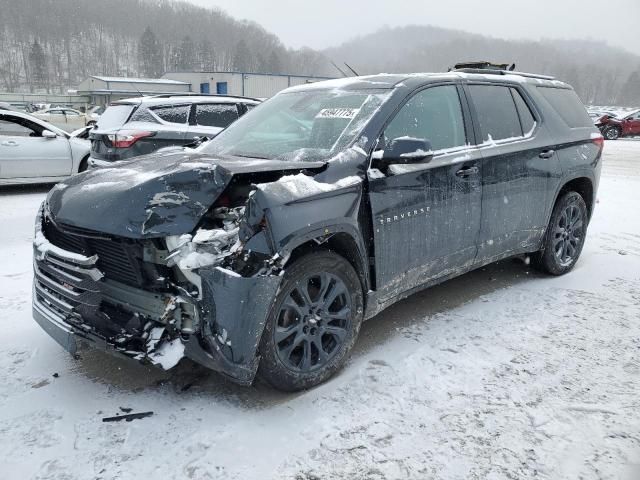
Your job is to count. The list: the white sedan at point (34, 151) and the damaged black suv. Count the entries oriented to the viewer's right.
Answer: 1

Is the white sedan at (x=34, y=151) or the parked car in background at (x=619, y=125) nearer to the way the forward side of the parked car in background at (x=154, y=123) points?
the parked car in background

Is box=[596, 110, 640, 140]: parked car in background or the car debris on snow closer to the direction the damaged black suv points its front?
the car debris on snow

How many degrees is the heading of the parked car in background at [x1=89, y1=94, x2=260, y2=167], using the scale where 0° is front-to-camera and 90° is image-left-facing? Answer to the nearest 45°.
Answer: approximately 225°

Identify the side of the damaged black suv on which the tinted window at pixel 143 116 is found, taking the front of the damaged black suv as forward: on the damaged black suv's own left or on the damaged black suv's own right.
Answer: on the damaged black suv's own right

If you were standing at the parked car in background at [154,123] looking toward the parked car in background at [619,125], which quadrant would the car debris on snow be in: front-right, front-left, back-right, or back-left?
back-right

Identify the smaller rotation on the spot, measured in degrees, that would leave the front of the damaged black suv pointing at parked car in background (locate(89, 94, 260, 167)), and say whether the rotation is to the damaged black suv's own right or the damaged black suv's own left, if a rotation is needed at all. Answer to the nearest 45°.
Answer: approximately 90° to the damaged black suv's own right

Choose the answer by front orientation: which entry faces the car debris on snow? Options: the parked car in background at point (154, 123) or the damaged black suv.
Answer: the damaged black suv

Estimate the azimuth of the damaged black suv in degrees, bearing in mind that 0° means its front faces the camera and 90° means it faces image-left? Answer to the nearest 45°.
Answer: approximately 45°

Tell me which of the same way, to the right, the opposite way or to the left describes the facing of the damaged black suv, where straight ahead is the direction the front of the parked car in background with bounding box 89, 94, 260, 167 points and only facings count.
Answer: the opposite way

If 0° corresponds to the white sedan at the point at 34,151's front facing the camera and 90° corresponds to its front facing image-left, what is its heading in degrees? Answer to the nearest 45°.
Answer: approximately 270°

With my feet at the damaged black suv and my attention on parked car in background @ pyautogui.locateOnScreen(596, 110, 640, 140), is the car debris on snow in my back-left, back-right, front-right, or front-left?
back-left

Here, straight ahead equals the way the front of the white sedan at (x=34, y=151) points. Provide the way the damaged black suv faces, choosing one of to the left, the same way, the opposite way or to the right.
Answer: the opposite way

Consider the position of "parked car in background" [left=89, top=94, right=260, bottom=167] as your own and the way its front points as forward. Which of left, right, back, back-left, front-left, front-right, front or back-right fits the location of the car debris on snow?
back-right
